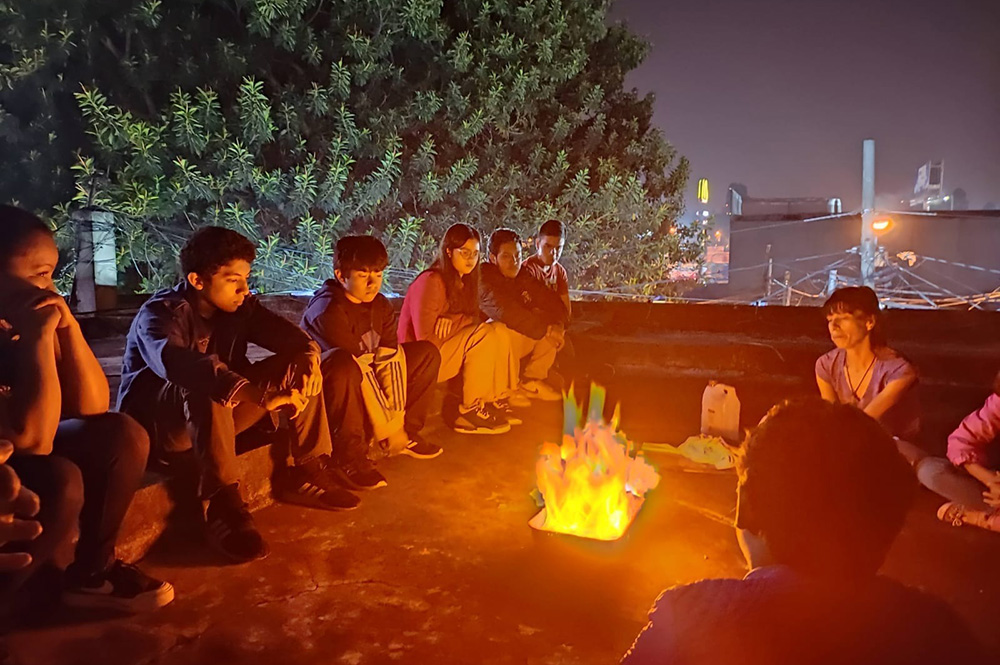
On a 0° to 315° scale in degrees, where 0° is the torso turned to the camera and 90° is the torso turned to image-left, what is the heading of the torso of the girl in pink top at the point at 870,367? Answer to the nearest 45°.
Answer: approximately 45°

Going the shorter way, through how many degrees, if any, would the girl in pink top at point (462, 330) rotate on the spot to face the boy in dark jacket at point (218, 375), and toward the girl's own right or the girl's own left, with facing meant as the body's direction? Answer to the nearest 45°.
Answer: approximately 90° to the girl's own right

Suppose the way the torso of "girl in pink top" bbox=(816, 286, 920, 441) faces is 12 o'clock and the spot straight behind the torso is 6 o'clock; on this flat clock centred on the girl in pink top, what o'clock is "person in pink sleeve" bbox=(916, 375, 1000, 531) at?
The person in pink sleeve is roughly at 8 o'clock from the girl in pink top.

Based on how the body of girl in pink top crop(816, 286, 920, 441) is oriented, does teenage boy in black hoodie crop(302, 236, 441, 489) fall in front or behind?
in front

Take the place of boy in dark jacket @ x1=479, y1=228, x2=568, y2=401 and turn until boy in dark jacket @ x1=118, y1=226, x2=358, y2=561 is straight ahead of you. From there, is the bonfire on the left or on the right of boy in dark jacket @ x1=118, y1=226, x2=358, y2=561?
left

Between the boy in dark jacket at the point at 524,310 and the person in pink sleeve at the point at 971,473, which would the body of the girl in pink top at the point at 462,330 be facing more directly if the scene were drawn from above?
the person in pink sleeve

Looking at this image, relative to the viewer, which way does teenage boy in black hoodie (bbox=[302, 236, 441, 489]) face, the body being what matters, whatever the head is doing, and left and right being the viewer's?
facing the viewer and to the right of the viewer

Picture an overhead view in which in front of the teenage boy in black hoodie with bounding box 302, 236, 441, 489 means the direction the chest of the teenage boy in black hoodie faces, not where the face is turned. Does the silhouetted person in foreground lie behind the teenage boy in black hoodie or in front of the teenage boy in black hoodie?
in front

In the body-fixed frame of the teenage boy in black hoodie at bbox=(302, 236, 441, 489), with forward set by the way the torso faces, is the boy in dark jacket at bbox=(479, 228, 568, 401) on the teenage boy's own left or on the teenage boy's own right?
on the teenage boy's own left

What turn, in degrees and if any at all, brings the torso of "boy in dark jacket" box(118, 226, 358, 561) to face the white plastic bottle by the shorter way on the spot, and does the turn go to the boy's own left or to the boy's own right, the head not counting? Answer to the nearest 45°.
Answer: approximately 45° to the boy's own left
